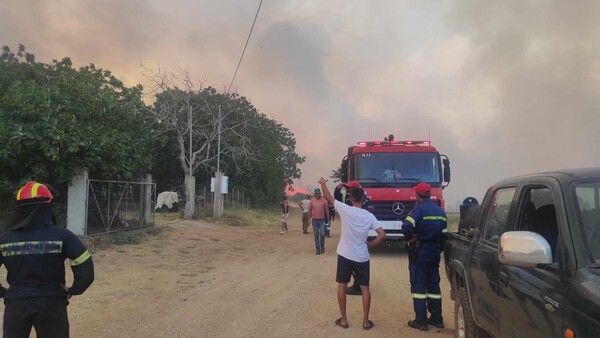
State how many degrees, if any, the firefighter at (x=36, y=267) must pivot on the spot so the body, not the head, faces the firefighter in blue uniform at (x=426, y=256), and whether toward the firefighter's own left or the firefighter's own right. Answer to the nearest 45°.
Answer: approximately 90° to the firefighter's own right

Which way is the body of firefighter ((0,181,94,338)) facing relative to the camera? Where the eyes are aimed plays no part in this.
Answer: away from the camera

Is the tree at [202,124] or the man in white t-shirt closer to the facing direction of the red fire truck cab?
the man in white t-shirt

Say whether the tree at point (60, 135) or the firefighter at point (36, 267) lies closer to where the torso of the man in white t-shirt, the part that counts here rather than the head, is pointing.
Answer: the tree

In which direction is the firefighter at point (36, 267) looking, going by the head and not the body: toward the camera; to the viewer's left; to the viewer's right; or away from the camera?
away from the camera

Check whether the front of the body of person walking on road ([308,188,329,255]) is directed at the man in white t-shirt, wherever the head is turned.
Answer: yes

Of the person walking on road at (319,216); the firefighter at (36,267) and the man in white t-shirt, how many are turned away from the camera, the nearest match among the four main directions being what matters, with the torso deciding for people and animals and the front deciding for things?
2

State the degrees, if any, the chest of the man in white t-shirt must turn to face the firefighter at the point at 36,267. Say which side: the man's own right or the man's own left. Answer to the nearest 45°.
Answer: approximately 135° to the man's own left

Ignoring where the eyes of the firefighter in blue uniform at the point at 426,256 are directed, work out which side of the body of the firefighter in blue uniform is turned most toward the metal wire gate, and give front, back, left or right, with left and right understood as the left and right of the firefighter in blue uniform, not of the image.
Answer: front

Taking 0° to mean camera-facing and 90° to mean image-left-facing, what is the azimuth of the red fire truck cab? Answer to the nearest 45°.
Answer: approximately 0°

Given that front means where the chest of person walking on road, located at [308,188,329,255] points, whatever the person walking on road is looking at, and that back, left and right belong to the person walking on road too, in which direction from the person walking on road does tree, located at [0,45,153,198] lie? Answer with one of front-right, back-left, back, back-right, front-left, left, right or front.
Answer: right

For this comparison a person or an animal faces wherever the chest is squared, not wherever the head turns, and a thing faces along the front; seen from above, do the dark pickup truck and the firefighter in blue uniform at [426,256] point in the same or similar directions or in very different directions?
very different directions

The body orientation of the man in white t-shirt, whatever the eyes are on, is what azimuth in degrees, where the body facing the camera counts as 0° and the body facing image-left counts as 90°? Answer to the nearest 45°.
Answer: approximately 180°
